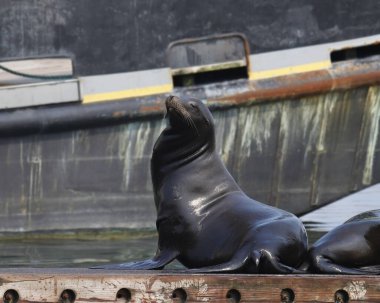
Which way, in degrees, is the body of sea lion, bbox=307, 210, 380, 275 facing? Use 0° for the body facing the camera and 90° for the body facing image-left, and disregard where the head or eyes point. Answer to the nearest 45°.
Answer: approximately 270°

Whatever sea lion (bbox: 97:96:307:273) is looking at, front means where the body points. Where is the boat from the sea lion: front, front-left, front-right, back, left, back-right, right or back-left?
right

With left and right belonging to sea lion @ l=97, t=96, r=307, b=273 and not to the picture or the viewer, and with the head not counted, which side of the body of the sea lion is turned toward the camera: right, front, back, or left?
left

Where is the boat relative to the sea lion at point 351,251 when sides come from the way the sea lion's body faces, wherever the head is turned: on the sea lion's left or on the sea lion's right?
on the sea lion's left
